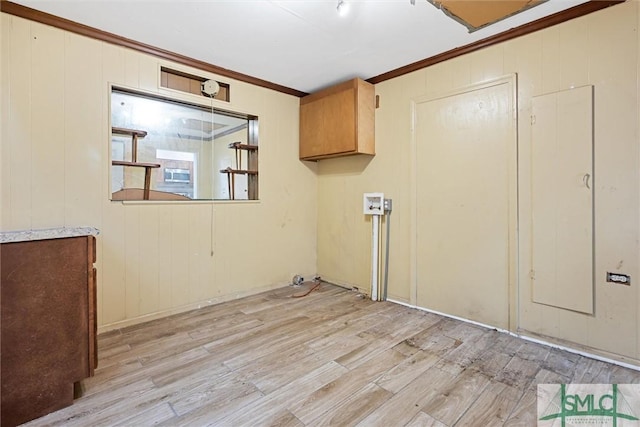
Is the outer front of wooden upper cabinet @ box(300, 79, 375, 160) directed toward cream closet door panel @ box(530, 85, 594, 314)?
no

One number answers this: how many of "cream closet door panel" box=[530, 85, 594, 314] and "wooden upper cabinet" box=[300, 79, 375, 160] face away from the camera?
0

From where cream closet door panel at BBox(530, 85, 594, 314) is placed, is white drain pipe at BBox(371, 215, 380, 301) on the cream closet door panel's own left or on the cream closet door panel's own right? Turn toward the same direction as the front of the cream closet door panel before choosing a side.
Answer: on the cream closet door panel's own right

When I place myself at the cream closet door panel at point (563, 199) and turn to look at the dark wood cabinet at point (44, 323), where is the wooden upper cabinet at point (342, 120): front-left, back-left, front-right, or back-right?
front-right

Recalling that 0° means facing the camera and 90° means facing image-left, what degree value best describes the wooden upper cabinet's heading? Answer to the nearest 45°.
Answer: approximately 45°

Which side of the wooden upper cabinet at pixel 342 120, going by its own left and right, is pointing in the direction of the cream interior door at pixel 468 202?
left

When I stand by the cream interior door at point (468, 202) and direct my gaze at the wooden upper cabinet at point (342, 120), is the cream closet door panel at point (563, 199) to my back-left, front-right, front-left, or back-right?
back-left

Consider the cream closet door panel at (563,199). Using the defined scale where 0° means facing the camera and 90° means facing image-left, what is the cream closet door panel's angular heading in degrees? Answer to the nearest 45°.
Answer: approximately 45°

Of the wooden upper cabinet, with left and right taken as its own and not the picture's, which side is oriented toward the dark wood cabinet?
front
